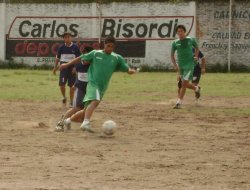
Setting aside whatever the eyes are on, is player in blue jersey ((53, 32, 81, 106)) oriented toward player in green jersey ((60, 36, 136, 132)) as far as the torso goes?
yes

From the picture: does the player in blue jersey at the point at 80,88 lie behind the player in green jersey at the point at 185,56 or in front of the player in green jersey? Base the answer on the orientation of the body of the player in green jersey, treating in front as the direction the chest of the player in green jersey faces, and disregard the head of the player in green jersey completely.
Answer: in front

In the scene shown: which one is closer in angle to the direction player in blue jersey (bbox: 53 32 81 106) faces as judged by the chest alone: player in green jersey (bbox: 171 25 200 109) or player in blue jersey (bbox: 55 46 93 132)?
the player in blue jersey

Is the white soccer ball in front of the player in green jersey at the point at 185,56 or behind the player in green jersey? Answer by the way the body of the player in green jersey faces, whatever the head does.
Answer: in front

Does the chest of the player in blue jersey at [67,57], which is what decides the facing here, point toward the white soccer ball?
yes

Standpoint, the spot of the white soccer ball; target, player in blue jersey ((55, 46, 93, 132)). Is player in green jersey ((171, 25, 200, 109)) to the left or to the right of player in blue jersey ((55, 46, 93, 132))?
right

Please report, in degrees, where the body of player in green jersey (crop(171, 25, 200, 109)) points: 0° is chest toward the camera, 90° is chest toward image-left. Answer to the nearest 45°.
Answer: approximately 45°

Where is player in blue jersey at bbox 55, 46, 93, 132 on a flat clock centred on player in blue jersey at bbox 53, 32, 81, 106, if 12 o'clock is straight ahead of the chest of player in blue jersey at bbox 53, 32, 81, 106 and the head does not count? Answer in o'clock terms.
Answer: player in blue jersey at bbox 55, 46, 93, 132 is roughly at 12 o'clock from player in blue jersey at bbox 53, 32, 81, 106.

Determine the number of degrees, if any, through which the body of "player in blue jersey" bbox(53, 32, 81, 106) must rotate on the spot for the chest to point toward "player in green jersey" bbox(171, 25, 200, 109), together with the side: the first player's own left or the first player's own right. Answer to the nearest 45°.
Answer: approximately 90° to the first player's own left

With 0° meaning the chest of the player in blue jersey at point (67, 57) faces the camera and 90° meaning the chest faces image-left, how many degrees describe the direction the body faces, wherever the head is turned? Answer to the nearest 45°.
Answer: approximately 0°
